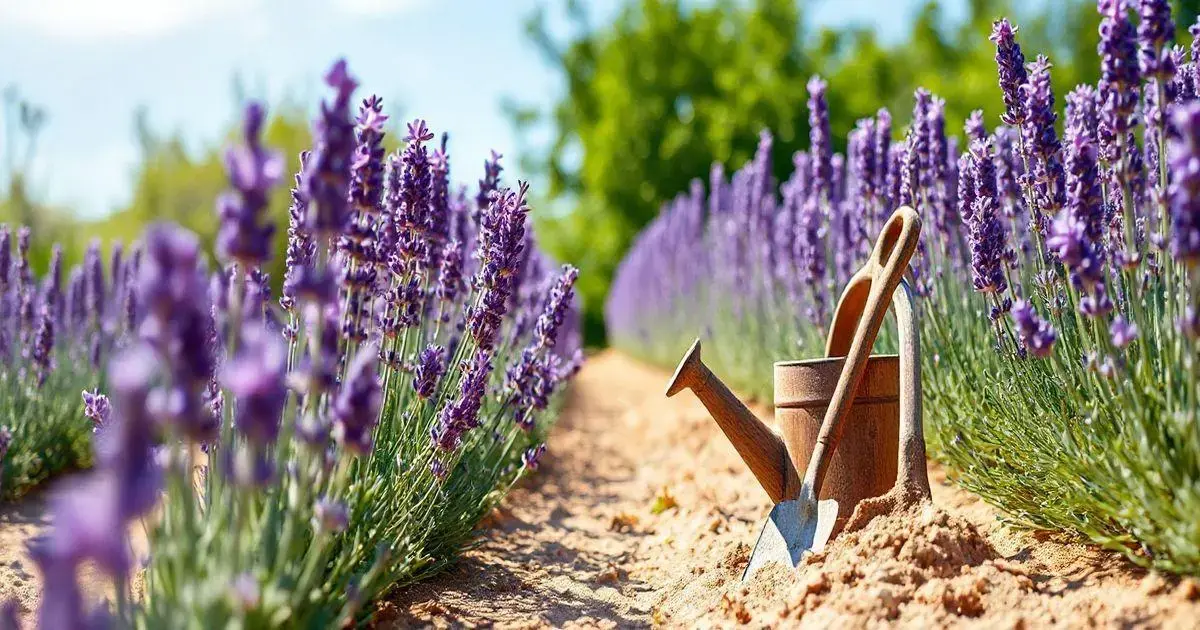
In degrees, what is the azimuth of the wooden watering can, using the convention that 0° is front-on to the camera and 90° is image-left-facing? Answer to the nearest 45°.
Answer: approximately 90°

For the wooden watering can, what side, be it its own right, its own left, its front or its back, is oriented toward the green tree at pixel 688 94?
right

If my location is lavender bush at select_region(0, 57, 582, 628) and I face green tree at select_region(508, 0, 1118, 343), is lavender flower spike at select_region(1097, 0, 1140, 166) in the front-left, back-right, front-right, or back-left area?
front-right

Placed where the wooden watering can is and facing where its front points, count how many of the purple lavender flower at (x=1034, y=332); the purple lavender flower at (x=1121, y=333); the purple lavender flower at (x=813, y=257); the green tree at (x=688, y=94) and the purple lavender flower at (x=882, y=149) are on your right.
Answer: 3

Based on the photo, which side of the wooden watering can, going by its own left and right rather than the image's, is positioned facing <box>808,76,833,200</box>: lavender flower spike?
right

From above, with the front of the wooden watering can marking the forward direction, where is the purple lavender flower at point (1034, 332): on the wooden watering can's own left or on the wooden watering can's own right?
on the wooden watering can's own left

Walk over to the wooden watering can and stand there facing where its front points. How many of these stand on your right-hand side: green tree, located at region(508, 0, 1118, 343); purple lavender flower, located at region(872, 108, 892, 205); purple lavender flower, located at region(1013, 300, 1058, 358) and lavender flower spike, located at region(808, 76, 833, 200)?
3

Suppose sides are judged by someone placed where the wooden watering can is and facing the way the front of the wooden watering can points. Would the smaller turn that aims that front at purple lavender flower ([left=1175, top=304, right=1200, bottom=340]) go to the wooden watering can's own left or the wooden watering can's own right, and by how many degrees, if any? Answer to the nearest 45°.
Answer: approximately 135° to the wooden watering can's own left

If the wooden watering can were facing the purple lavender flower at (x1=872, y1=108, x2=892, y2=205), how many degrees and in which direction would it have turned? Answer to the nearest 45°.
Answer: approximately 90° to its right
